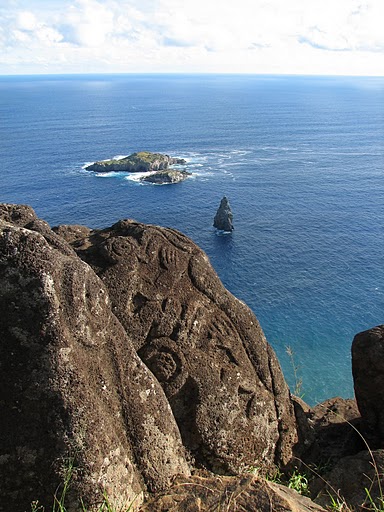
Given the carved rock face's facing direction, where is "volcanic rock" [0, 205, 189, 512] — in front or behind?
in front

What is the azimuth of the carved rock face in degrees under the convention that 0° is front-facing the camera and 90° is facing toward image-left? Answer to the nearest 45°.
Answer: approximately 0°

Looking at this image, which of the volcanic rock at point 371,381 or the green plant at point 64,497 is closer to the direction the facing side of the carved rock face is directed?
the green plant

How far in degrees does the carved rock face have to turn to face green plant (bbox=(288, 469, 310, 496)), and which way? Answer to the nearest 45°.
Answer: approximately 45° to its left

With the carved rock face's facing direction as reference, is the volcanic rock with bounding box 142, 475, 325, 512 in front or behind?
in front

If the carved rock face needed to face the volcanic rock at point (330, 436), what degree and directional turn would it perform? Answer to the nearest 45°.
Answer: approximately 90° to its left

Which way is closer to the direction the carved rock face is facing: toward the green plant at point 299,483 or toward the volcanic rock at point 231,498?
the volcanic rock
